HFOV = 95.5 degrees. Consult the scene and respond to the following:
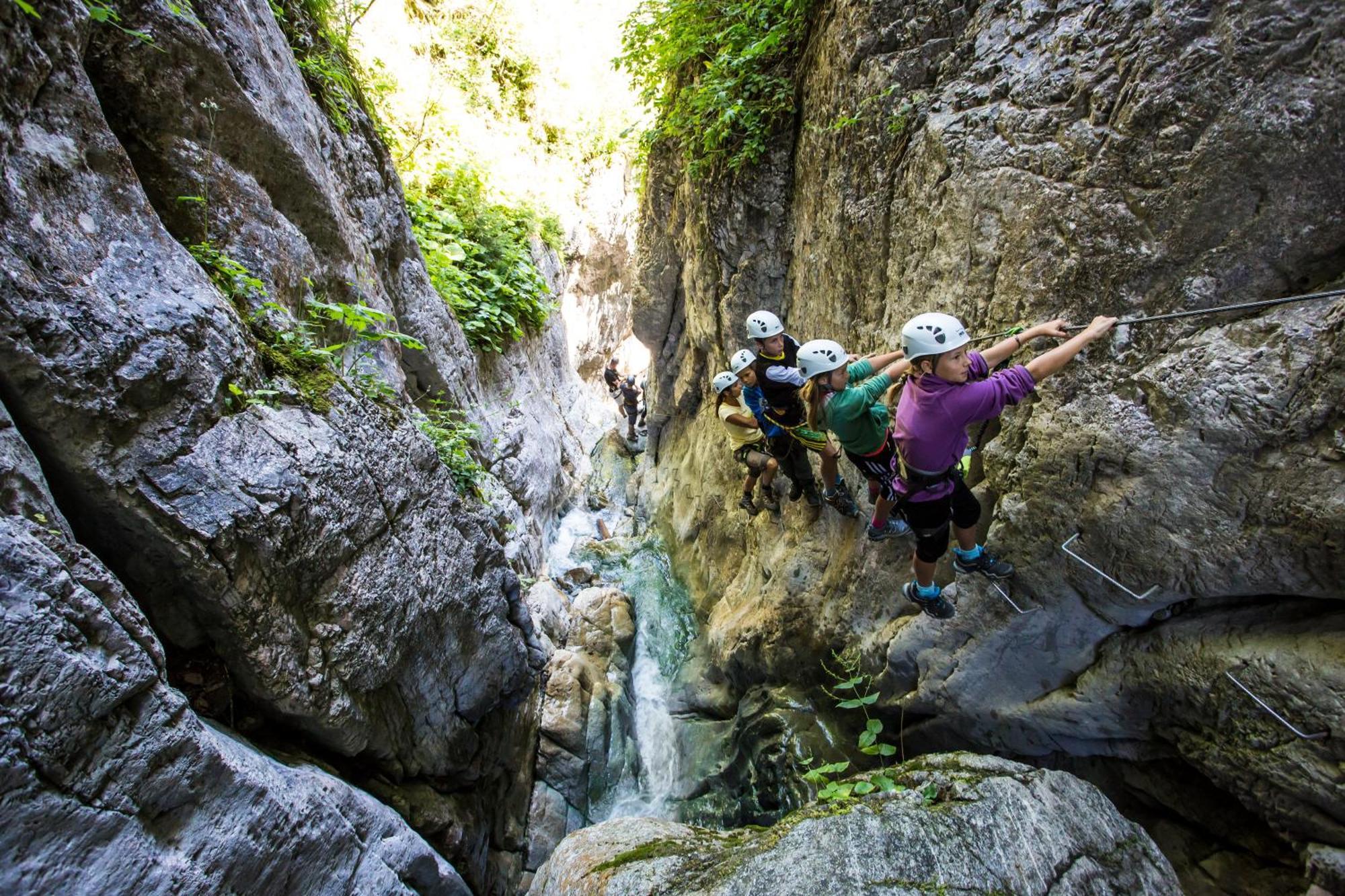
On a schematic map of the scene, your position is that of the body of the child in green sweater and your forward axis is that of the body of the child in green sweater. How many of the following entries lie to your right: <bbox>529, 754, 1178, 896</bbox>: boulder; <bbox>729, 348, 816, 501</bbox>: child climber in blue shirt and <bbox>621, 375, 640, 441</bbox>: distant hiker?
1

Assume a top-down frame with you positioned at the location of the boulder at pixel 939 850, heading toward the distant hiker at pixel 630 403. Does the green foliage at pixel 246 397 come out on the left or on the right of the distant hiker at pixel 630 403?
left

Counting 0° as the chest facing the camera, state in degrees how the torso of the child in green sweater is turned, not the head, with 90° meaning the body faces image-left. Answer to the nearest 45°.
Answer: approximately 270°

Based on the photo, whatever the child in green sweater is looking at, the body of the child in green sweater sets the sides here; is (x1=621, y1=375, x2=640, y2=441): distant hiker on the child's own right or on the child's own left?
on the child's own left

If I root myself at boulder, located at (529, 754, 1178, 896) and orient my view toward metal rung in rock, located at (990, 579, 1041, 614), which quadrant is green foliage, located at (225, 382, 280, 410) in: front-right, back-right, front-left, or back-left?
back-left

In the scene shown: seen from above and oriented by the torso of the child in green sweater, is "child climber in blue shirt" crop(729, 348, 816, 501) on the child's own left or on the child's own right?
on the child's own left

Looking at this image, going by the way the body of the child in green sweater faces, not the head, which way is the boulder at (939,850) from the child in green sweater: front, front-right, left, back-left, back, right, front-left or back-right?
right
